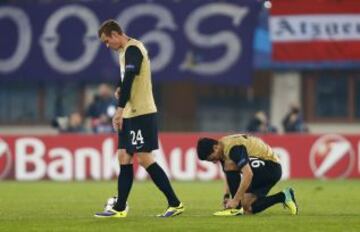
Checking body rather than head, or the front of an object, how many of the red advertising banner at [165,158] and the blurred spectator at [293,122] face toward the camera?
2

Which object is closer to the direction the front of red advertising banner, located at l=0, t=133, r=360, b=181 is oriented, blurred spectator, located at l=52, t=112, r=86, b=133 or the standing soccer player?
the standing soccer player

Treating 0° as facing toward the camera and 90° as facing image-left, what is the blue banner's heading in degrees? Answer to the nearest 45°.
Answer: approximately 0°

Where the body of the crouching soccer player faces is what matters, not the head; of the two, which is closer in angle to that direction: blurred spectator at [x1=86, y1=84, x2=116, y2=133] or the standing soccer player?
the standing soccer player

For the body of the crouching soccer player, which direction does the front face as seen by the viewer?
to the viewer's left

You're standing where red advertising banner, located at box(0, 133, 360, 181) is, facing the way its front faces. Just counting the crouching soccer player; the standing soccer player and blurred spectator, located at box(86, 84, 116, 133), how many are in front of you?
2
